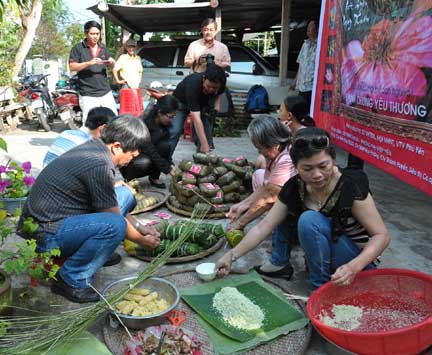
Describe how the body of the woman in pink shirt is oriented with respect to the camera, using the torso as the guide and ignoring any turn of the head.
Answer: to the viewer's left

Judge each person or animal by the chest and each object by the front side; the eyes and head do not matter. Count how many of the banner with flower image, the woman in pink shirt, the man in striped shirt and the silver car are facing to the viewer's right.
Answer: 2

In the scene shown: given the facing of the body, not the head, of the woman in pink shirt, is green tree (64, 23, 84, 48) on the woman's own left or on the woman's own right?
on the woman's own right

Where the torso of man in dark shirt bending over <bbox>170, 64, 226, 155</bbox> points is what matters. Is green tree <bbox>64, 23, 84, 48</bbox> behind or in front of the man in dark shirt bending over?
behind

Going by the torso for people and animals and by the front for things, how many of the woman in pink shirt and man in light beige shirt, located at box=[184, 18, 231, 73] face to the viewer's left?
1

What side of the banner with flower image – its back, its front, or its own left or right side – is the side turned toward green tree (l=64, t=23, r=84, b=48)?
right

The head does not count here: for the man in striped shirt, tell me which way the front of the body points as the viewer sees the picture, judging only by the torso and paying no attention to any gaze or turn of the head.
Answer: to the viewer's right

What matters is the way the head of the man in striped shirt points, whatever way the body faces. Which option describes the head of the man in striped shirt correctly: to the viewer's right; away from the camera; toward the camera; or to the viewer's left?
to the viewer's right

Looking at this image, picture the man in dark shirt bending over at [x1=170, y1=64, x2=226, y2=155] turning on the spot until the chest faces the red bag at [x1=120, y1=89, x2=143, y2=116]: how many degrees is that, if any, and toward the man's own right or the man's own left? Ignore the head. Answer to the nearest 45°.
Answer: approximately 180°

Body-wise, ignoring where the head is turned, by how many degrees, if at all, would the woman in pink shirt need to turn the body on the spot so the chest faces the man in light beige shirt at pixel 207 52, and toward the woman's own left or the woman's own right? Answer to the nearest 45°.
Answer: approximately 90° to the woman's own right

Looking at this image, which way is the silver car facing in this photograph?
to the viewer's right

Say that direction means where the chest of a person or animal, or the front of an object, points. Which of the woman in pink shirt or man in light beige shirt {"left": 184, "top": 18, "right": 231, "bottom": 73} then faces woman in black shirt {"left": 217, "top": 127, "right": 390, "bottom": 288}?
the man in light beige shirt

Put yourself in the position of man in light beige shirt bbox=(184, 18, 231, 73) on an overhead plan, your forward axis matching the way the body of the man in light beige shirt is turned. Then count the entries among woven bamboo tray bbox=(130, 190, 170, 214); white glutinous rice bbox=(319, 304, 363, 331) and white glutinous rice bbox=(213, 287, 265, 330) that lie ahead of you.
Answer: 3
